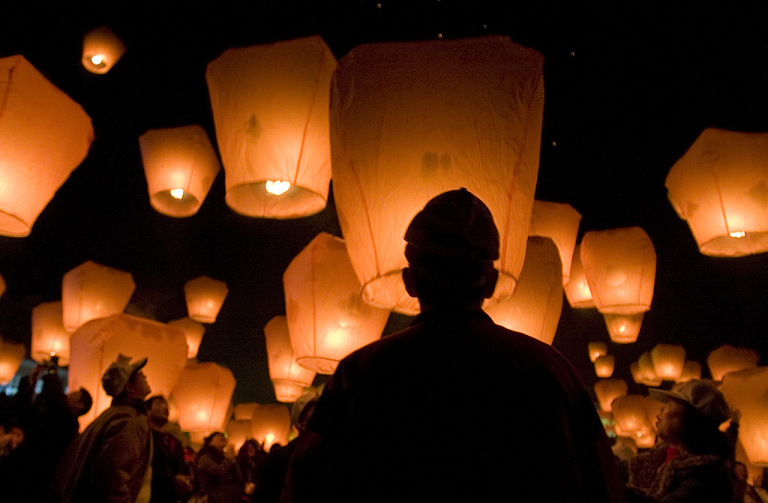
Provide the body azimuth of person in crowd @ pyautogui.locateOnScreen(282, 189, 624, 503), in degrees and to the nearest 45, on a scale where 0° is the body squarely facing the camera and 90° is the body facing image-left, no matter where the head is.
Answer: approximately 180°

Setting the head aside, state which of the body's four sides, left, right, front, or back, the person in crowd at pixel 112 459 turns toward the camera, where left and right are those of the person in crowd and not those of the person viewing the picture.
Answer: right

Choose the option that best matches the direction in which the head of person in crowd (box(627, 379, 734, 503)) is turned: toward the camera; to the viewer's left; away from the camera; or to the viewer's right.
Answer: to the viewer's left

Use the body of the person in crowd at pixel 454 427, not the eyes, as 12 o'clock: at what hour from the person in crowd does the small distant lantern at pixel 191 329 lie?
The small distant lantern is roughly at 11 o'clock from the person in crowd.

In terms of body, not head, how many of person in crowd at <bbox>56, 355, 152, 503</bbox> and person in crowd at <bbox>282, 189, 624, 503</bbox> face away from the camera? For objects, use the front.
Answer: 1

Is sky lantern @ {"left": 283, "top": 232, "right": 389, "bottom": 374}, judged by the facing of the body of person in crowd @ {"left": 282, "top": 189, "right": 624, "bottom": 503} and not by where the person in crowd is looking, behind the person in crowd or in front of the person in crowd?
in front

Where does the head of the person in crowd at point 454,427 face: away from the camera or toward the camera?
away from the camera

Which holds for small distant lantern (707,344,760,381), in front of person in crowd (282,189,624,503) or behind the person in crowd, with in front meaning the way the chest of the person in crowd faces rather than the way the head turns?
in front

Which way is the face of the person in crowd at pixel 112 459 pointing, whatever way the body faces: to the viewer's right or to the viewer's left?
to the viewer's right

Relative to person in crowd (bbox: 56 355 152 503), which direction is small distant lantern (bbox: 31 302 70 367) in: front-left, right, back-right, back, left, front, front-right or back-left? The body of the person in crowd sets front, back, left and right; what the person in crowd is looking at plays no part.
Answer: left
